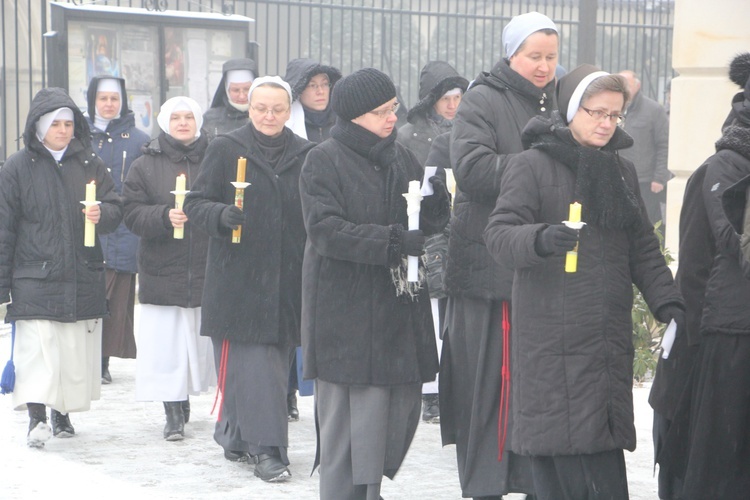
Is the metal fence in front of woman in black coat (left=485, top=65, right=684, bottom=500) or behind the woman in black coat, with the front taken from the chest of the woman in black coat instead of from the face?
behind

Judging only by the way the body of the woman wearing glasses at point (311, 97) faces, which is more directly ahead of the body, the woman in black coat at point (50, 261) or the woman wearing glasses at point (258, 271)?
the woman wearing glasses

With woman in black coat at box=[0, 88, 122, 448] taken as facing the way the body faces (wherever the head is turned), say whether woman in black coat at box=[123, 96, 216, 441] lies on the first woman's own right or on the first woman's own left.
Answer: on the first woman's own left

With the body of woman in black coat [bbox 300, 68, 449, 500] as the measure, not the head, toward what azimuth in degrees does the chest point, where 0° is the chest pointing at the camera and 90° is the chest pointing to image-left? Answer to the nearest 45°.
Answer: approximately 315°
